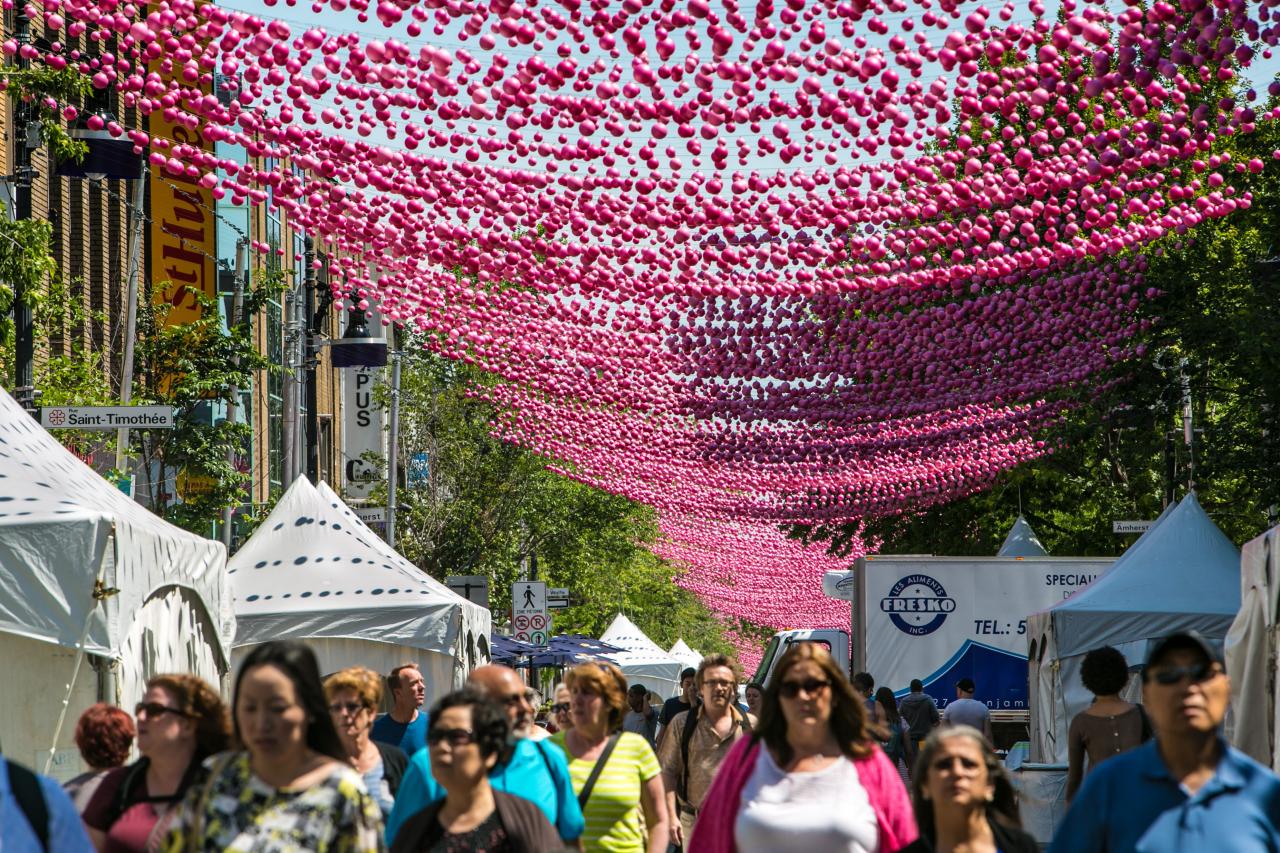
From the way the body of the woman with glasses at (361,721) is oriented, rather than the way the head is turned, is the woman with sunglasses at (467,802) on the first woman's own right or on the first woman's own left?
on the first woman's own left

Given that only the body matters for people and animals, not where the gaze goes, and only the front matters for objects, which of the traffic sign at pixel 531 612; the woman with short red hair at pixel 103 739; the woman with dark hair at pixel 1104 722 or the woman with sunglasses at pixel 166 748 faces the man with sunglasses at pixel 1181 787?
the traffic sign

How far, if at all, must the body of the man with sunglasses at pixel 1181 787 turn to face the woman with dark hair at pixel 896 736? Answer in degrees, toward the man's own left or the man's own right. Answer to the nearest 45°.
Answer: approximately 180°

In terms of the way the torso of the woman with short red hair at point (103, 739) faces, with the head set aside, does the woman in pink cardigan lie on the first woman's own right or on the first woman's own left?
on the first woman's own right

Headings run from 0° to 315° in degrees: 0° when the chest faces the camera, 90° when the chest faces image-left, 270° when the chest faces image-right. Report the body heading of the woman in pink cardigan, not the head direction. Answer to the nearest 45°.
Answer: approximately 0°

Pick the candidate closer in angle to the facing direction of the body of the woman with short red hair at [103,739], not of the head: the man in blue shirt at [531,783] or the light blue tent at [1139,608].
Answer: the light blue tent
